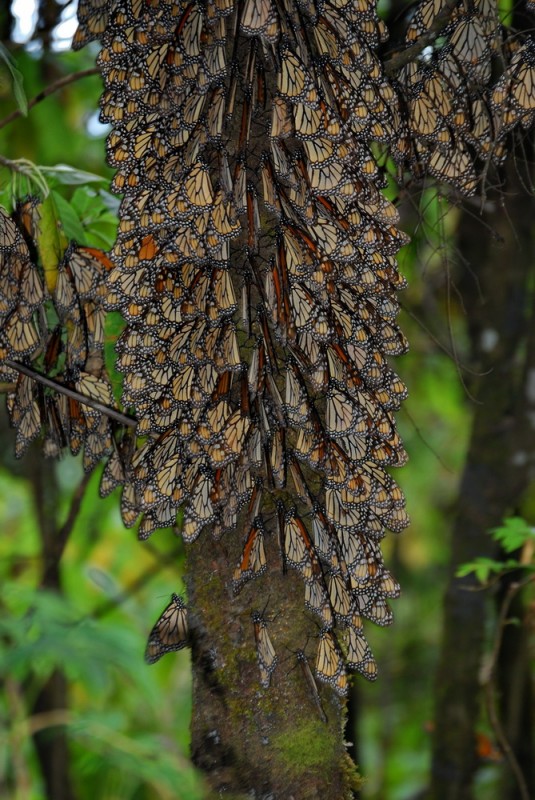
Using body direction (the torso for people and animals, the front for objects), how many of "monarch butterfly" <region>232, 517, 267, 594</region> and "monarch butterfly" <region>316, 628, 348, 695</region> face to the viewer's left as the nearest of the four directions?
1

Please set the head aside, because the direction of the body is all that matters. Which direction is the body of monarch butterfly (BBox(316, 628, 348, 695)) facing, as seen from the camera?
to the viewer's left

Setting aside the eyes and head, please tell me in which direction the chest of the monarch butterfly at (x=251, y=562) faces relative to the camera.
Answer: to the viewer's right
